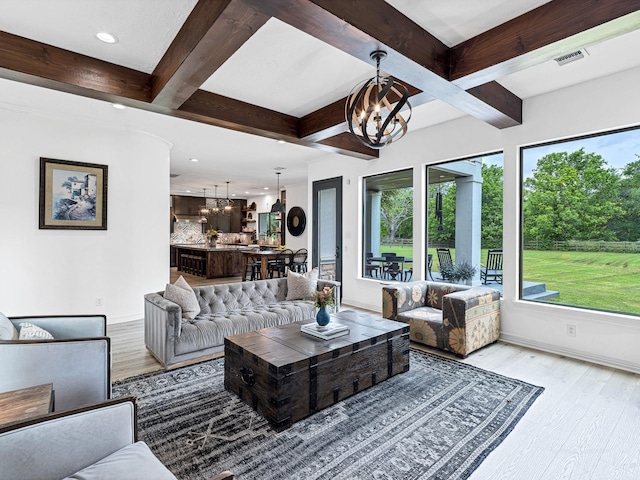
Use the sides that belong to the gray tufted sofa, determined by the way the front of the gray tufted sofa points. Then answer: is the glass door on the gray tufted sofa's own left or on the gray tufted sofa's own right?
on the gray tufted sofa's own left

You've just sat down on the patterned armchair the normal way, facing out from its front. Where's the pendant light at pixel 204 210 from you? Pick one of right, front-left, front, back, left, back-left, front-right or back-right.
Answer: right

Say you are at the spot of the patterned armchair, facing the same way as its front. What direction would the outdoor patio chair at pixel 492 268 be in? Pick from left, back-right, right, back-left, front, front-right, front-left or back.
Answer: back

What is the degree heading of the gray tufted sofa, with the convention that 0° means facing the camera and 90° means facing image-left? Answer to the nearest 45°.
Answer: approximately 315°

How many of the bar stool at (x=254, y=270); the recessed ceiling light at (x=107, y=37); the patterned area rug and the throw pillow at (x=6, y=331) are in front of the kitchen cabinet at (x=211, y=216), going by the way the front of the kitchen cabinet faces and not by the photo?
4

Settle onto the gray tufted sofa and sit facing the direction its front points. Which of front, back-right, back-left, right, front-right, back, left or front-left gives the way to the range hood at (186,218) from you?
back-left

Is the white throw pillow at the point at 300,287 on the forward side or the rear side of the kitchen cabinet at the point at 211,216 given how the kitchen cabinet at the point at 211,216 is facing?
on the forward side

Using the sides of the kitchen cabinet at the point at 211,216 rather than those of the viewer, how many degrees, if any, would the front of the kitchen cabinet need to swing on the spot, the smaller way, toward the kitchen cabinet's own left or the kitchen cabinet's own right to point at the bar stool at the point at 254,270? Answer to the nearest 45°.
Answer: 0° — it already faces it

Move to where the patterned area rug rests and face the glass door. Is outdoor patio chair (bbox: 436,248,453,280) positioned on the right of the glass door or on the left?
right

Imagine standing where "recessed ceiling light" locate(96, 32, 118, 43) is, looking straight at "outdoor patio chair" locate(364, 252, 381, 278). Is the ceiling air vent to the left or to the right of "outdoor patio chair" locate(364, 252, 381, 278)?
right

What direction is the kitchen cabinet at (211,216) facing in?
toward the camera

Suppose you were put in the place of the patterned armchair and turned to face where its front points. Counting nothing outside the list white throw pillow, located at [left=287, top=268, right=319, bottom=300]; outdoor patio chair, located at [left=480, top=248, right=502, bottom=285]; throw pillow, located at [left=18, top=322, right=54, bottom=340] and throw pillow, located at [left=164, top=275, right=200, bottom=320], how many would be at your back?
1

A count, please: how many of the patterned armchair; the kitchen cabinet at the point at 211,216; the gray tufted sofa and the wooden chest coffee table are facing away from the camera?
0

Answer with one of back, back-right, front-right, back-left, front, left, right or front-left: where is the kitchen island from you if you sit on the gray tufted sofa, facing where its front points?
back-left

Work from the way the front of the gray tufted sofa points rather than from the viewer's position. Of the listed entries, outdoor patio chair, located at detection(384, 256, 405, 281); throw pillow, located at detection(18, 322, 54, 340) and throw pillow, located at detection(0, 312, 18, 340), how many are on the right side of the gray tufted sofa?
2

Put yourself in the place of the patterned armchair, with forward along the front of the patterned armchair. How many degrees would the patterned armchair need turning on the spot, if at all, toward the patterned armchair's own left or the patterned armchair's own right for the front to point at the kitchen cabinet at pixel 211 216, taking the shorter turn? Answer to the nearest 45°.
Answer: approximately 90° to the patterned armchair's own right

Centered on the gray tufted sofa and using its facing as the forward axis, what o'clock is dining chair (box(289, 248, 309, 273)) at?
The dining chair is roughly at 8 o'clock from the gray tufted sofa.

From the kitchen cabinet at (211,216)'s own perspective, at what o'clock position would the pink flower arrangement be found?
The pink flower arrangement is roughly at 12 o'clock from the kitchen cabinet.
